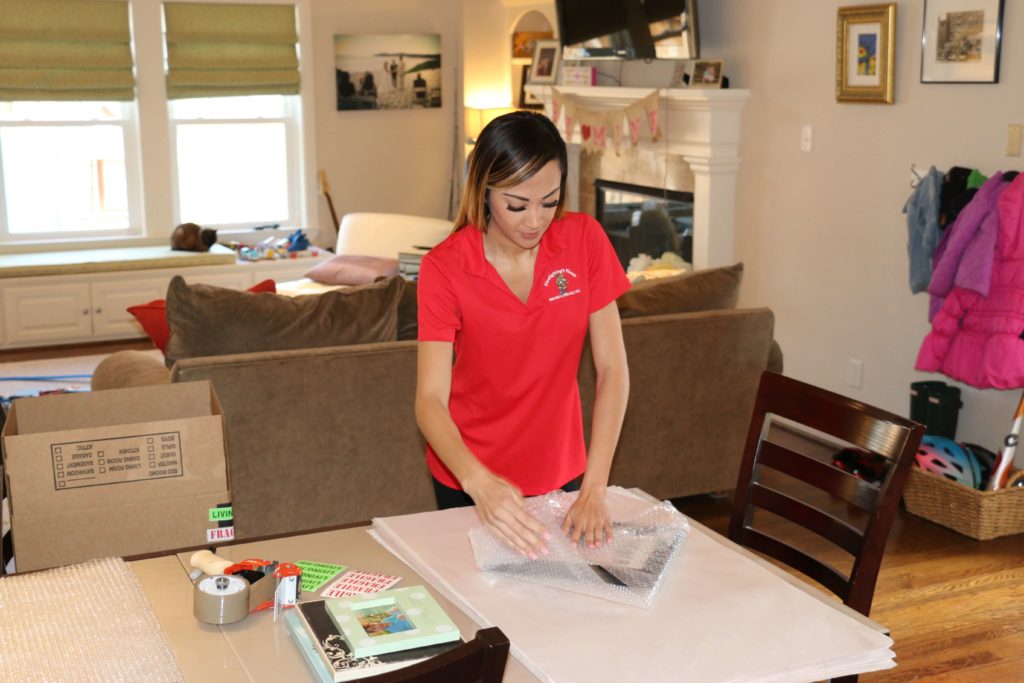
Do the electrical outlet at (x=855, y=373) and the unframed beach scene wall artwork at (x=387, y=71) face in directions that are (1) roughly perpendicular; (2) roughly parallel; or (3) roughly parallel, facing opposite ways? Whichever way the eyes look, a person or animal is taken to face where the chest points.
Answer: roughly perpendicular

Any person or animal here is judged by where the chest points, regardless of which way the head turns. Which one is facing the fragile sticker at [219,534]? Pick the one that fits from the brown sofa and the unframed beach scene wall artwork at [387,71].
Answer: the unframed beach scene wall artwork

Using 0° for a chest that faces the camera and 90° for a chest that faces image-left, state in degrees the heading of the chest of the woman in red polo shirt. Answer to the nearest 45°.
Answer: approximately 0°

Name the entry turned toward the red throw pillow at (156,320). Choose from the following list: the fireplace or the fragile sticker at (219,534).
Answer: the fireplace

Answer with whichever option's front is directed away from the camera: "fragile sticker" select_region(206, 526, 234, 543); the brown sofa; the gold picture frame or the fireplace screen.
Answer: the brown sofa

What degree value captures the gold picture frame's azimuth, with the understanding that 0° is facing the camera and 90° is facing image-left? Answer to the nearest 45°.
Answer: approximately 45°

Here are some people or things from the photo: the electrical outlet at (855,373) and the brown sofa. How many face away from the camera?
1

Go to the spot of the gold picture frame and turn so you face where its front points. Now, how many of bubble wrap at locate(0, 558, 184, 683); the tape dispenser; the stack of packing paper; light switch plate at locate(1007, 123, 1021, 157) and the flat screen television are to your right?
1

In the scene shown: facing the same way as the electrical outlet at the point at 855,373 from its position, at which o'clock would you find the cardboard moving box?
The cardboard moving box is roughly at 11 o'clock from the electrical outlet.

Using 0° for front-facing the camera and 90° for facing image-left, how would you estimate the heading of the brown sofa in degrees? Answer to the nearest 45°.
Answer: approximately 180°

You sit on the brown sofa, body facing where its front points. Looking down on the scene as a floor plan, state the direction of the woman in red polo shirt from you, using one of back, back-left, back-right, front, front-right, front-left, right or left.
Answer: back

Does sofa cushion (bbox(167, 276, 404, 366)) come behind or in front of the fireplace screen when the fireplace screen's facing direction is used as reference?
in front

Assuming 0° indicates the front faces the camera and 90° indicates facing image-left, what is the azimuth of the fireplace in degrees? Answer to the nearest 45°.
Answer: approximately 45°

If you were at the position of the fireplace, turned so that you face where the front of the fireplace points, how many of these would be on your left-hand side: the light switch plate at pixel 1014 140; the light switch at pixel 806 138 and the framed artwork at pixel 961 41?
3

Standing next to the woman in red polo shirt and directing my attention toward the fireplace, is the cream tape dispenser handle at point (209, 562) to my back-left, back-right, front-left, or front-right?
back-left
